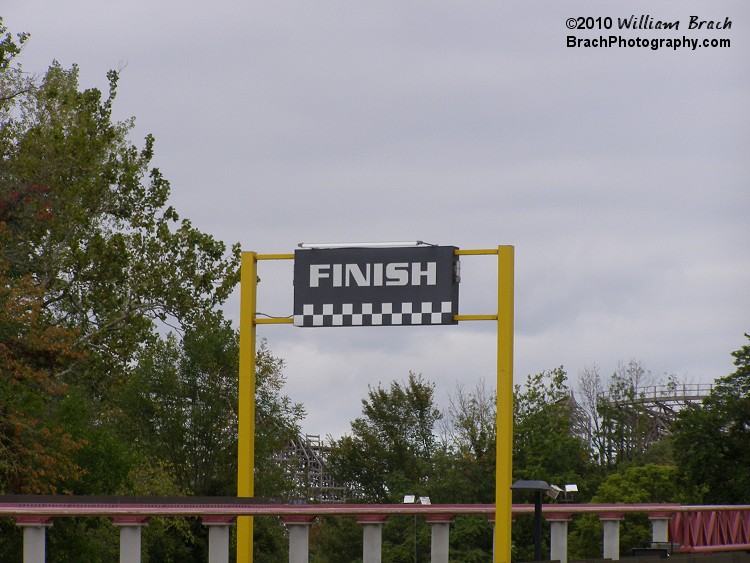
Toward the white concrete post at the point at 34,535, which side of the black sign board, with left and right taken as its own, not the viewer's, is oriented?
right

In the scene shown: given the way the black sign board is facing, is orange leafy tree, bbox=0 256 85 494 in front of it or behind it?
behind

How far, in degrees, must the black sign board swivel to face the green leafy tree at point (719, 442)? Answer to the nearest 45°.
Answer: approximately 180°

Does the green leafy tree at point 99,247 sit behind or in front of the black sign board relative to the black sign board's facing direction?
behind

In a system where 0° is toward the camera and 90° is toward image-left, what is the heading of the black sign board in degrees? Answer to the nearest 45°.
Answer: approximately 0°

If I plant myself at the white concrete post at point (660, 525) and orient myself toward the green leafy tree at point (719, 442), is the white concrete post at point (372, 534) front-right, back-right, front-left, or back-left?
back-left
